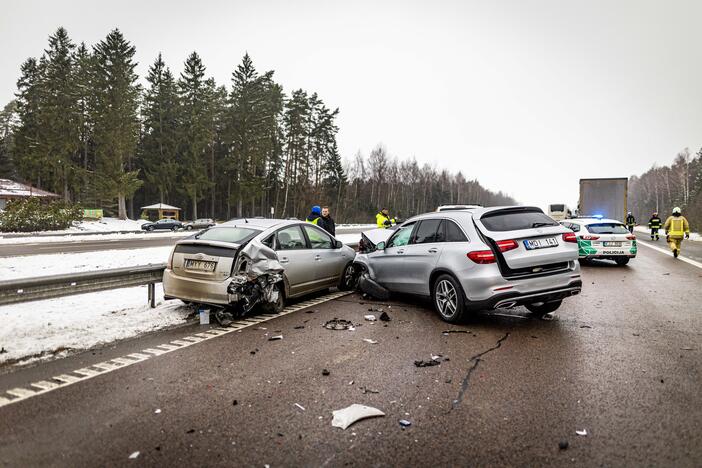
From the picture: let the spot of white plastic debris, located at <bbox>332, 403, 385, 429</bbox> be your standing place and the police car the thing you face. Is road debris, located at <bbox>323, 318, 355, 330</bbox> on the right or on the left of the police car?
left

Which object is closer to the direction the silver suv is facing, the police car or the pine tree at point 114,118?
the pine tree

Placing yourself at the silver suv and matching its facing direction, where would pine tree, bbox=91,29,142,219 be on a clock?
The pine tree is roughly at 12 o'clock from the silver suv.

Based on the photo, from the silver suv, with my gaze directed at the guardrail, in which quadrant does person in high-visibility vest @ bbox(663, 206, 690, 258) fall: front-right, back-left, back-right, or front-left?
back-right

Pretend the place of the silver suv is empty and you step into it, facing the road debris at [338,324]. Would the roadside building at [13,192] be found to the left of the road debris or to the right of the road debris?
right

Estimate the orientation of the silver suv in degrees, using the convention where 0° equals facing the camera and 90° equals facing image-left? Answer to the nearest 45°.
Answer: approximately 135°

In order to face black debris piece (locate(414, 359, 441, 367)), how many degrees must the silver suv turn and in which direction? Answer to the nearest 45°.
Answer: approximately 135° to its left

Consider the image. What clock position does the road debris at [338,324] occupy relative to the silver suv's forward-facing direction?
The road debris is roughly at 10 o'clock from the silver suv.

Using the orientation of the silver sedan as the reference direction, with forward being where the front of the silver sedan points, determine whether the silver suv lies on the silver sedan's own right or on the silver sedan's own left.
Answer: on the silver sedan's own right

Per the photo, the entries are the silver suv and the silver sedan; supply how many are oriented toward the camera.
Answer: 0

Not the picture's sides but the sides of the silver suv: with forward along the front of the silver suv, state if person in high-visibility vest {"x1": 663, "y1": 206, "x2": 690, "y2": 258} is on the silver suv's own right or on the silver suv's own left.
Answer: on the silver suv's own right

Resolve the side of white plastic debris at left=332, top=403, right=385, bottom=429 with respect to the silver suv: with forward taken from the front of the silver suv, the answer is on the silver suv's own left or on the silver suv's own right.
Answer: on the silver suv's own left

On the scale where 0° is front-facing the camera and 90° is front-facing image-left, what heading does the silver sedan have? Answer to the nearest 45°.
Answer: approximately 225°

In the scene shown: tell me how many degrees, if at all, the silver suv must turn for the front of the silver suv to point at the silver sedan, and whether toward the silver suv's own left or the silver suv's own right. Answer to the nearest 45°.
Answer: approximately 45° to the silver suv's own left

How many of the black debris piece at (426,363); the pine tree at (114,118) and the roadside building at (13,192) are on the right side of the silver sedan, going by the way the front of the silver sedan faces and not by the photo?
1

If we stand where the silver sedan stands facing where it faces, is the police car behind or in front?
in front
